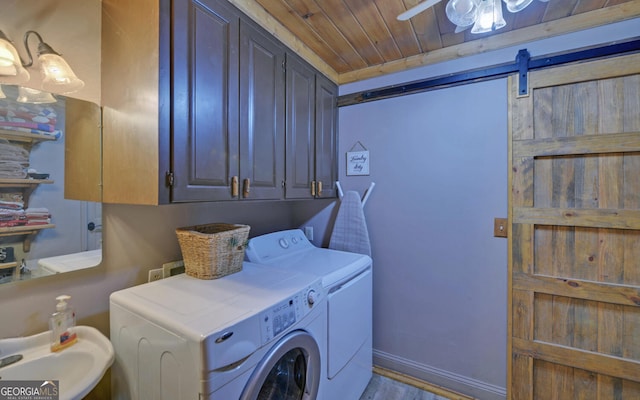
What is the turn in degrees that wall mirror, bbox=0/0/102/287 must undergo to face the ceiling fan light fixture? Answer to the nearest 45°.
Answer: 0° — it already faces it

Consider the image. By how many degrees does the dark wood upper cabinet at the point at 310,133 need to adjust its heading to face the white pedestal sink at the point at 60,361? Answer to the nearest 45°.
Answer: approximately 90° to its right

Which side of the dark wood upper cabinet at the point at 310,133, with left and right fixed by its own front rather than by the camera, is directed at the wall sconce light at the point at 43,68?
right

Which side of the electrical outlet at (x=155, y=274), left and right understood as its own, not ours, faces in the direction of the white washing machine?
front

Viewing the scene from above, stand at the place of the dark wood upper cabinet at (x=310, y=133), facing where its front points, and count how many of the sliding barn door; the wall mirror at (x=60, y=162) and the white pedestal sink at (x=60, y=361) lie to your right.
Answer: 2

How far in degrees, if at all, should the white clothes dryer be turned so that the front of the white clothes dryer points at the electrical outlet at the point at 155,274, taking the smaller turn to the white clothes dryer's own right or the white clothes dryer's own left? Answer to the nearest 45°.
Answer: approximately 135° to the white clothes dryer's own right
